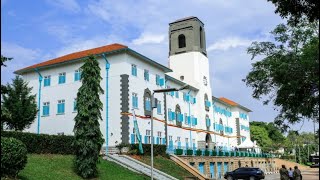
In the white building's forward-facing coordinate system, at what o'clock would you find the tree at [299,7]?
The tree is roughly at 1 o'clock from the white building.

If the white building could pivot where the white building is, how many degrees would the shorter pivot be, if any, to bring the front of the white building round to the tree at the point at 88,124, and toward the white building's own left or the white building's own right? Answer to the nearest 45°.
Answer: approximately 45° to the white building's own right

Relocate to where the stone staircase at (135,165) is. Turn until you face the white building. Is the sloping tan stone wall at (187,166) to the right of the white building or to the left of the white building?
right

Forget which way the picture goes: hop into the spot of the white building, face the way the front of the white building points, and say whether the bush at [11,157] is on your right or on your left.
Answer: on your right

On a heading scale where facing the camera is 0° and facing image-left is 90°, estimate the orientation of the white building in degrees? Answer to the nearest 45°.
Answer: approximately 315°

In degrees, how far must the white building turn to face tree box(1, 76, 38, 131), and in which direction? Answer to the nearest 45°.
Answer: approximately 90° to its right

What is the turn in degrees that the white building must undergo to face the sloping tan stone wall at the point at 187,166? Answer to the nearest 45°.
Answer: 0° — it already faces it

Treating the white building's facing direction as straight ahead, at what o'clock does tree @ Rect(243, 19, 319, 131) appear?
The tree is roughly at 1 o'clock from the white building.
